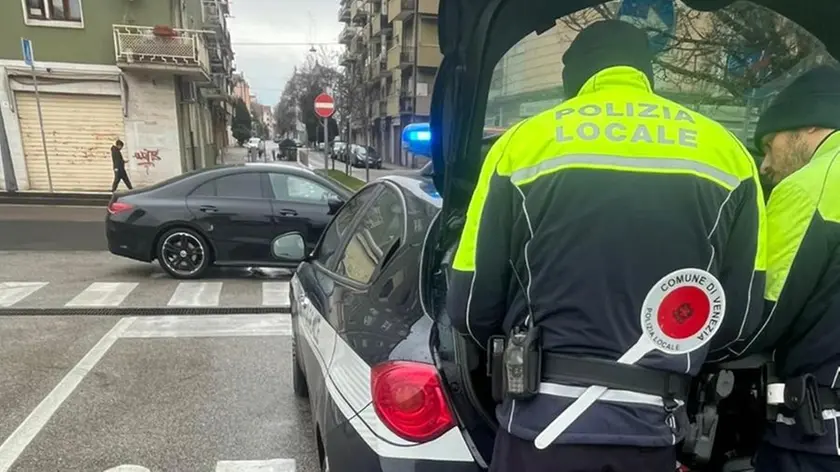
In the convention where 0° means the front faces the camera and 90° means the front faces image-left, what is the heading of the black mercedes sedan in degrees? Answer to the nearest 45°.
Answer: approximately 270°

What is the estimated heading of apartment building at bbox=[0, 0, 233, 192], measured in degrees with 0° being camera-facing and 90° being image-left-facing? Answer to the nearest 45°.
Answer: approximately 0°

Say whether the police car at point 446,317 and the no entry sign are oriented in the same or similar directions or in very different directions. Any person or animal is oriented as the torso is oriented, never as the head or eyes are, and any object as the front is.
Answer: very different directions

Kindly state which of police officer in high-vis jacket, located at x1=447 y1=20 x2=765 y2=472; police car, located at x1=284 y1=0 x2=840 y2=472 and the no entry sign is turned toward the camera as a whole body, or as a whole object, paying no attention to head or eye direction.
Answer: the no entry sign

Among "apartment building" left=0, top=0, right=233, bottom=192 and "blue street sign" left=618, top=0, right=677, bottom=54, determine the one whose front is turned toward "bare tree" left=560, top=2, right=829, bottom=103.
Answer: the apartment building

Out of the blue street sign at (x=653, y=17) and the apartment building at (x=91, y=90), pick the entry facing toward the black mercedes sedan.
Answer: the apartment building

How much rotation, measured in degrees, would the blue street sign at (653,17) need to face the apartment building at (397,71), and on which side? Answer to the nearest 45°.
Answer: approximately 135° to its right

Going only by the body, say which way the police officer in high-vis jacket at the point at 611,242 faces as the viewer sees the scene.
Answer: away from the camera

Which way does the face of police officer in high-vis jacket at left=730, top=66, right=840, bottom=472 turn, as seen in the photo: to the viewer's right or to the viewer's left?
to the viewer's left

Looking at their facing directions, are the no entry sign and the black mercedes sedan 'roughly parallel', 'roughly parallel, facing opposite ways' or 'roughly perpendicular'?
roughly perpendicular

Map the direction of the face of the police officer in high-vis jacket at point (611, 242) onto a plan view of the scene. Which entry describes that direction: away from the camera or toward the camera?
away from the camera

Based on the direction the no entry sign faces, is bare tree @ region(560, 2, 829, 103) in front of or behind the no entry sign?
in front
